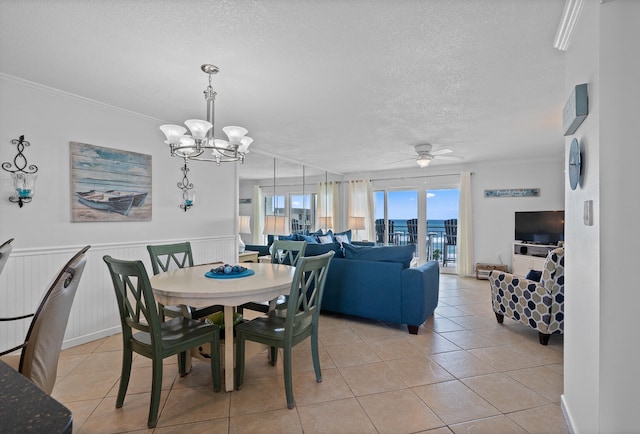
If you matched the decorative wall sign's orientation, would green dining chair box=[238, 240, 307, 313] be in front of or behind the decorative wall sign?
in front

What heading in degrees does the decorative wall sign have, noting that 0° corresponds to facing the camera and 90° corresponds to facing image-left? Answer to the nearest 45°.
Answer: approximately 0°

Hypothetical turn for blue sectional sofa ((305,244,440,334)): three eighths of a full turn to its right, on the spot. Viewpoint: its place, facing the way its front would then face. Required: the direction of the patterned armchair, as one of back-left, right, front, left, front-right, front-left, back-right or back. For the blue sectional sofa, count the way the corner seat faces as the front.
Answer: left

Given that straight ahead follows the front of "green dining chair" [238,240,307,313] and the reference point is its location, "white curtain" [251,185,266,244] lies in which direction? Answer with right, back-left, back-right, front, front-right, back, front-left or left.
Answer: back-right

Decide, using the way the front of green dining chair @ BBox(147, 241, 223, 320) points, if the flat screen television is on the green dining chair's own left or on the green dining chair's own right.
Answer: on the green dining chair's own left

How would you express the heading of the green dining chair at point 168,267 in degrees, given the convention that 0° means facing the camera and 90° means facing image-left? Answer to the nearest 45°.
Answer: approximately 315°

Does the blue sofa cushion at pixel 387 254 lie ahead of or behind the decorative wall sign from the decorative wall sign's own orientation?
ahead

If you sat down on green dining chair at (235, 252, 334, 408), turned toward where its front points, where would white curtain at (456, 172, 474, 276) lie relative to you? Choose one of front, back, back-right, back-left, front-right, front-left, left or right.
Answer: right

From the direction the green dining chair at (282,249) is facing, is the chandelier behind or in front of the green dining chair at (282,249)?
in front

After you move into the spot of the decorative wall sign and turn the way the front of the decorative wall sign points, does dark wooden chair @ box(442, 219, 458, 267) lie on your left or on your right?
on your right

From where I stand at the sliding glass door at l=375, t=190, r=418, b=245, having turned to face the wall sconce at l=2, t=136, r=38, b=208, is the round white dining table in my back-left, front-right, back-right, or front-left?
front-left

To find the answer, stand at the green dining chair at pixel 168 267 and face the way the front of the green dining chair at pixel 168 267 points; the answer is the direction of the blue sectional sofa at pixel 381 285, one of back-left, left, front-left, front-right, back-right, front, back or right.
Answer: front-left

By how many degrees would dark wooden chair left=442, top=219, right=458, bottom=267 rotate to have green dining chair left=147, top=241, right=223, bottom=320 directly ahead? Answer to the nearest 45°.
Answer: approximately 135° to its left

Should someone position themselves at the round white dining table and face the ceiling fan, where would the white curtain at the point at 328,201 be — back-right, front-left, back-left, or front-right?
front-left

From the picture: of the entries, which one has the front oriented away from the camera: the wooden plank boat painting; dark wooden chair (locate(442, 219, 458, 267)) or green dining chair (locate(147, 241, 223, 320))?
the dark wooden chair

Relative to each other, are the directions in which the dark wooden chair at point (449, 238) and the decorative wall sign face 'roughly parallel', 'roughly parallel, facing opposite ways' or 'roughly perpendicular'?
roughly parallel, facing opposite ways

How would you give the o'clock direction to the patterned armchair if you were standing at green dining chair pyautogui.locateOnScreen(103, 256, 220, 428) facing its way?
The patterned armchair is roughly at 2 o'clock from the green dining chair.

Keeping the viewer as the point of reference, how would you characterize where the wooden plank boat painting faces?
facing the viewer and to the right of the viewer
